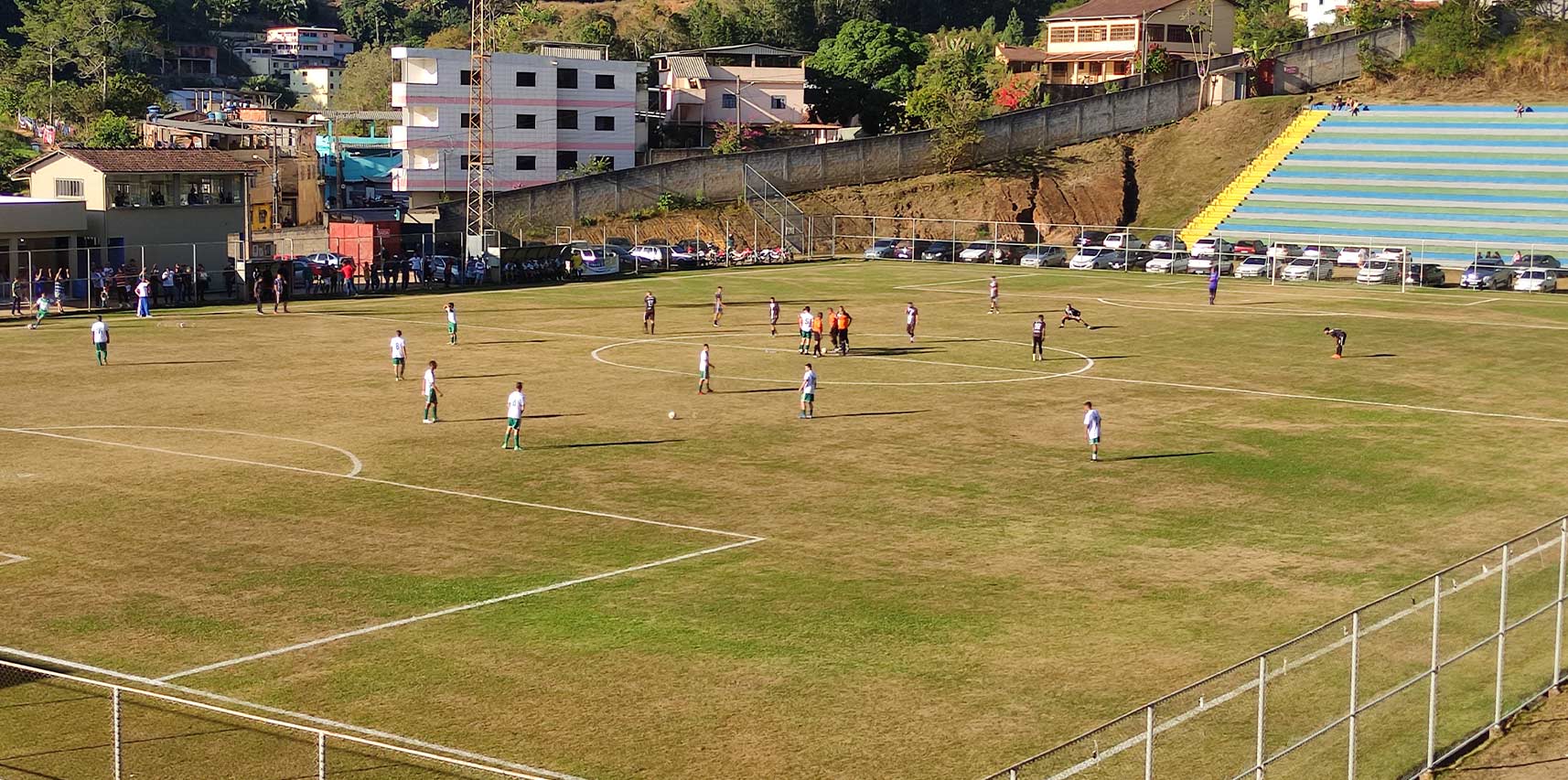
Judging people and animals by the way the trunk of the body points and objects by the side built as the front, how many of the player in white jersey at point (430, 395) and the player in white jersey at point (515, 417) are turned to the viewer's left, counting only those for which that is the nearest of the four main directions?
0

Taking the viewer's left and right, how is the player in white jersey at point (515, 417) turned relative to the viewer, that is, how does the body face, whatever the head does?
facing away from the viewer and to the right of the viewer

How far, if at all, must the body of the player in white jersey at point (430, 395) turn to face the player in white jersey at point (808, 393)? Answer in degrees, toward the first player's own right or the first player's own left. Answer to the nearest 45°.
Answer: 0° — they already face them

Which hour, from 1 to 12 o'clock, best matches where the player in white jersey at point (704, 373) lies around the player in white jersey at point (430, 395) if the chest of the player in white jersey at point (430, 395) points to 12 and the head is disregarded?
the player in white jersey at point (704, 373) is roughly at 11 o'clock from the player in white jersey at point (430, 395).

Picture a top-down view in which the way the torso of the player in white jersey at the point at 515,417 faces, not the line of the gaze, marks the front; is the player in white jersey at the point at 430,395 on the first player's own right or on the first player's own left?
on the first player's own left

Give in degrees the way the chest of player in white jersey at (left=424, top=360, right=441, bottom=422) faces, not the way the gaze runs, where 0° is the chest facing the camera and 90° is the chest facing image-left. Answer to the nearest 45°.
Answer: approximately 270°

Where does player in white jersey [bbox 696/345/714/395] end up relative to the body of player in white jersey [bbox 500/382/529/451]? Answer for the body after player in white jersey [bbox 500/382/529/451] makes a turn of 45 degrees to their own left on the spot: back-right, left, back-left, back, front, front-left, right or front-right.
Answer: front-right

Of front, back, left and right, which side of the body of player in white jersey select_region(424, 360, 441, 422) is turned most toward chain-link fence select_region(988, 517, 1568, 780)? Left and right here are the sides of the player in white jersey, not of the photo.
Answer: right

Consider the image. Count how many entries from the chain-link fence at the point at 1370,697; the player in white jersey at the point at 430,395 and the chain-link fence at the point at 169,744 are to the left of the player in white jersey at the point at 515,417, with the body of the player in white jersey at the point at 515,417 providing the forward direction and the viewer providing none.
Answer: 1
